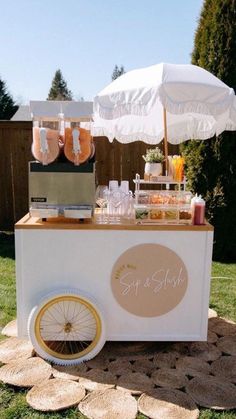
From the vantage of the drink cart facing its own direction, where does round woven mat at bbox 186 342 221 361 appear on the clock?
The round woven mat is roughly at 9 o'clock from the drink cart.

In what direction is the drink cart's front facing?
toward the camera

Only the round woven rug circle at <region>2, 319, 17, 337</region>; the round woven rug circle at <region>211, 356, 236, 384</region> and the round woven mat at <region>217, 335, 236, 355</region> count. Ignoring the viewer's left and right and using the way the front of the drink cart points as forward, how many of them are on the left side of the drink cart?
2

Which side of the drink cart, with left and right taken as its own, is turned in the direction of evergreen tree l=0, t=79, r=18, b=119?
back

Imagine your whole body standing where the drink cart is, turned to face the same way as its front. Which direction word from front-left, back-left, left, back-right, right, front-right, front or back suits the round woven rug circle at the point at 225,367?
left

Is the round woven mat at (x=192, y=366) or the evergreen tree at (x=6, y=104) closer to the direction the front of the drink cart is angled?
the round woven mat
